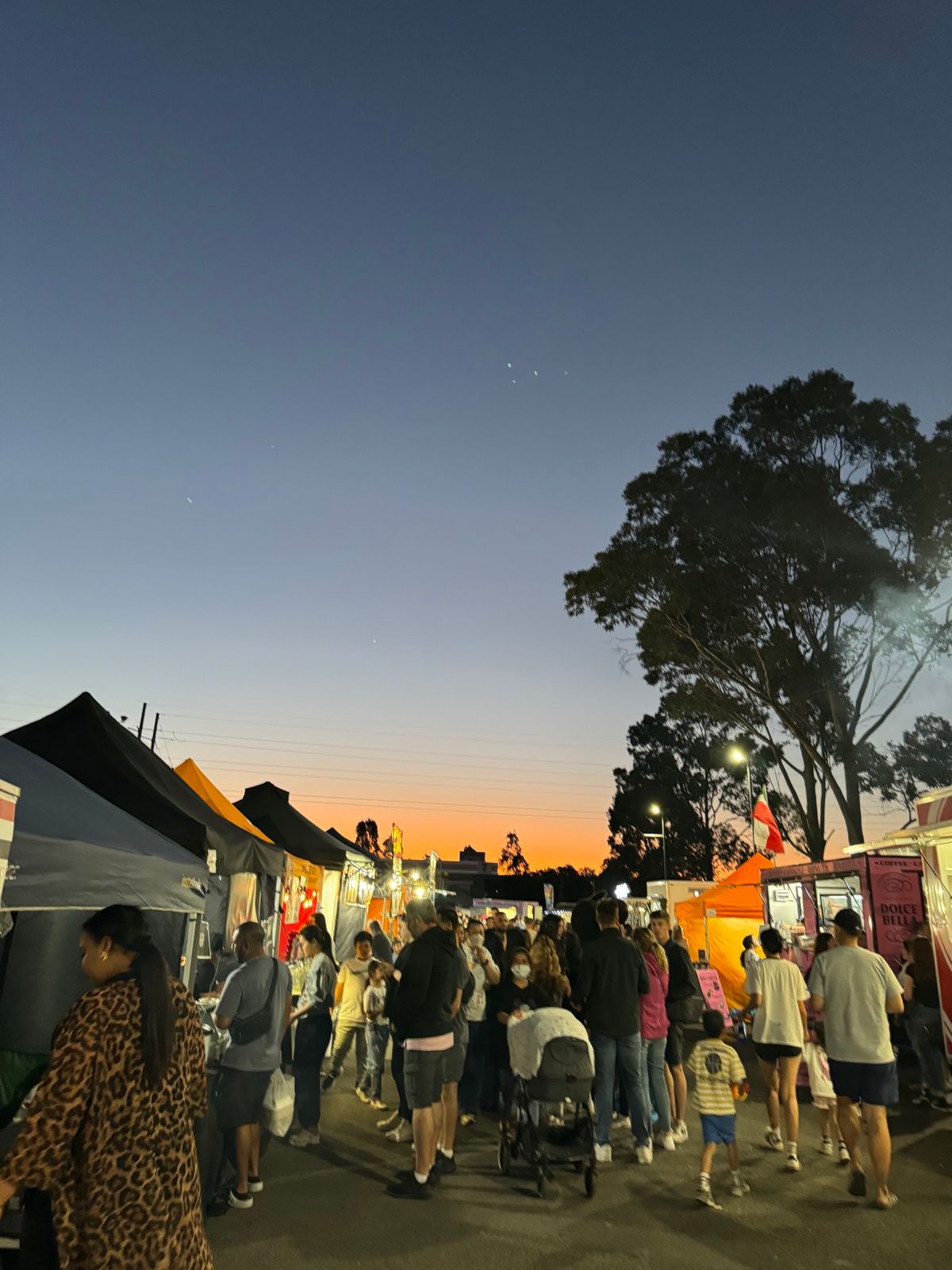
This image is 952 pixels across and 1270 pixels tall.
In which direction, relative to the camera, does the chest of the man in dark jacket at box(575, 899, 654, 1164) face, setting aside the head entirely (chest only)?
away from the camera

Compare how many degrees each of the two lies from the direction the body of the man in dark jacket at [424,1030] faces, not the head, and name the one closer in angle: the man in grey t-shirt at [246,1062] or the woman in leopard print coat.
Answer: the man in grey t-shirt

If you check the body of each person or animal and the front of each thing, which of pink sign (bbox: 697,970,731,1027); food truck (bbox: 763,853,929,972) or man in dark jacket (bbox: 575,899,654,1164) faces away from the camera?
the man in dark jacket

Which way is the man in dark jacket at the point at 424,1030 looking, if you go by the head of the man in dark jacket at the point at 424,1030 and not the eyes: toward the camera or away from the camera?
away from the camera

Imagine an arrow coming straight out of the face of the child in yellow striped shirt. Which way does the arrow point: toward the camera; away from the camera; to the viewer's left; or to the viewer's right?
away from the camera

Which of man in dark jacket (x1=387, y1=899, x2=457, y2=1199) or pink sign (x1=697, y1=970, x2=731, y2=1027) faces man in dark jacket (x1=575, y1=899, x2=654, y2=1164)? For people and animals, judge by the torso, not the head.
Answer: the pink sign

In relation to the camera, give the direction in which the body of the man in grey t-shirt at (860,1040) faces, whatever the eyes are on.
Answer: away from the camera

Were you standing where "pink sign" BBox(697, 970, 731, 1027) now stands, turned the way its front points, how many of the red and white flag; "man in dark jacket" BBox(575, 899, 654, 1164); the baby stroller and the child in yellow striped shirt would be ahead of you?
3

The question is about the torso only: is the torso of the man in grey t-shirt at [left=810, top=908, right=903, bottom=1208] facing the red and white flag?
yes

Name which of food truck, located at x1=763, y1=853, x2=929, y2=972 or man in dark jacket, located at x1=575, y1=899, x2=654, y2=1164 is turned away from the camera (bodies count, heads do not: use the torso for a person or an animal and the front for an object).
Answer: the man in dark jacket

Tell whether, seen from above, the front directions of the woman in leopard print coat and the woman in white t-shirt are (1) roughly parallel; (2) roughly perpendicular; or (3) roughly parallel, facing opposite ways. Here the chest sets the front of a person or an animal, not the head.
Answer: roughly perpendicular

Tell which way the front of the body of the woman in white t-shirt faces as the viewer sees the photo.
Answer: away from the camera

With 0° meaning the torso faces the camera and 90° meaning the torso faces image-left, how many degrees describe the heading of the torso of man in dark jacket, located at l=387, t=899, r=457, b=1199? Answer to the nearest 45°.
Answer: approximately 135°

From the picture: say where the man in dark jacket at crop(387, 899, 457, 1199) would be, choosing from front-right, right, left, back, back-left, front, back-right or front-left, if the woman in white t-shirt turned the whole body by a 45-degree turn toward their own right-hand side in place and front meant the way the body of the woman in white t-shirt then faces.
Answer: back
